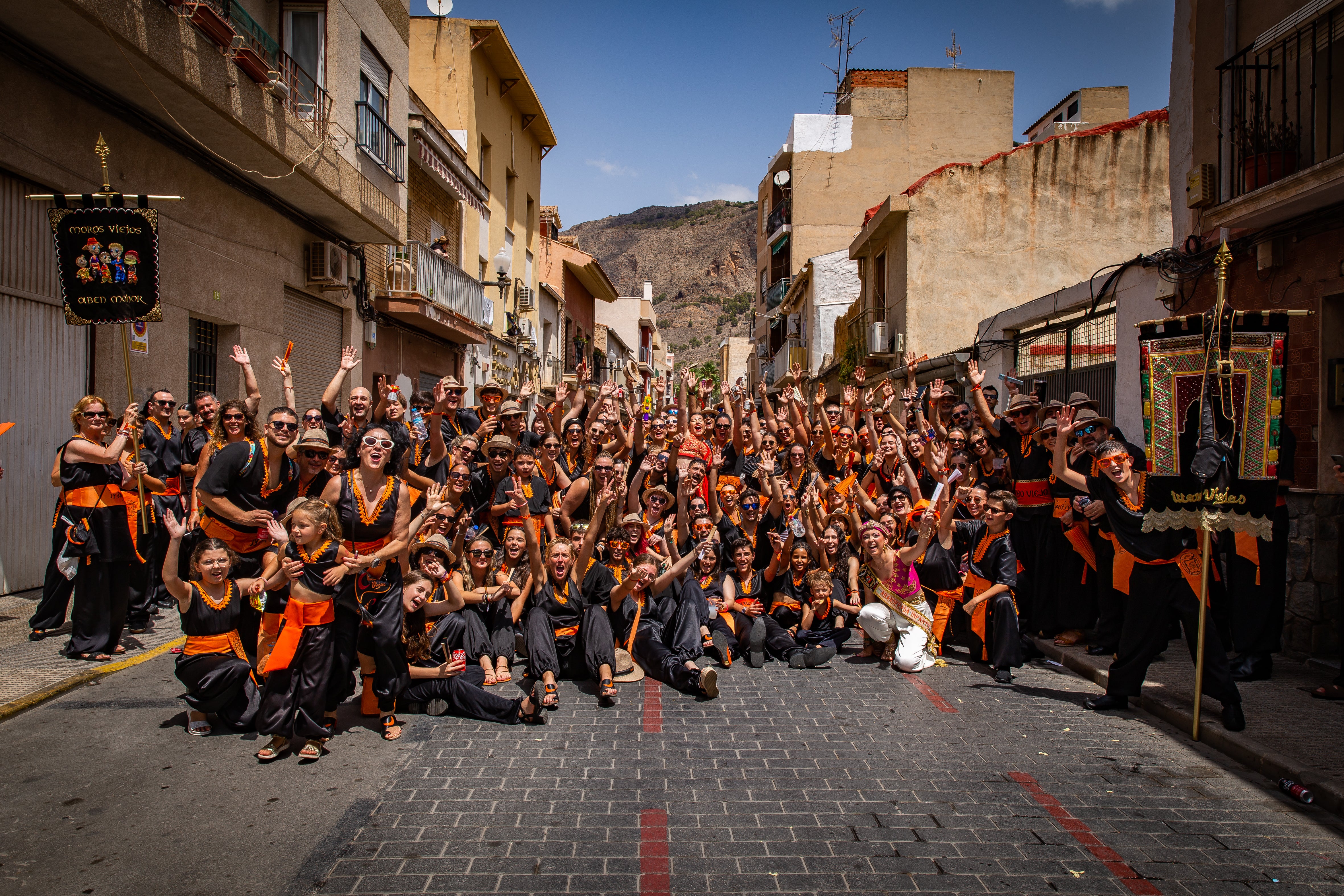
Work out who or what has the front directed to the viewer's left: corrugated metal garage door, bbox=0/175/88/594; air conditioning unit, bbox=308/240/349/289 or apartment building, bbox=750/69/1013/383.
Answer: the apartment building

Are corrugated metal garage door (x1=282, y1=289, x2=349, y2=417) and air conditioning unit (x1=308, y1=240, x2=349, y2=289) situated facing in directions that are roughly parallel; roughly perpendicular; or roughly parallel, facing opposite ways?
roughly parallel

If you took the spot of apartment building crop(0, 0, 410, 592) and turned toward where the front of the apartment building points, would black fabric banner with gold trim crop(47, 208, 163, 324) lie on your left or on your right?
on your right

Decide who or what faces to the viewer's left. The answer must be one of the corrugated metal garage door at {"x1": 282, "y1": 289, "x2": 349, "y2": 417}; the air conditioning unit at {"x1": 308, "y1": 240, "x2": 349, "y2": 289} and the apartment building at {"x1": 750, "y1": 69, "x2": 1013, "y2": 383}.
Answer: the apartment building

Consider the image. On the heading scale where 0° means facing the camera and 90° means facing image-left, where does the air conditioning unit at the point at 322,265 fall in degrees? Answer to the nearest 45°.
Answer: approximately 315°

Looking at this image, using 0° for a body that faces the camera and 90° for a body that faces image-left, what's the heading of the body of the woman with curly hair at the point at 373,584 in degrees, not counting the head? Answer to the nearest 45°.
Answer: approximately 0°

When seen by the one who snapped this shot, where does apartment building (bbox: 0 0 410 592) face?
facing the viewer and to the right of the viewer

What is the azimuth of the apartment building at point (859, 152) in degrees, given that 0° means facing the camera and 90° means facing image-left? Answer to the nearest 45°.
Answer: approximately 90°

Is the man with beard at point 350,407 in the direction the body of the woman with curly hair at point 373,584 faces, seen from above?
no

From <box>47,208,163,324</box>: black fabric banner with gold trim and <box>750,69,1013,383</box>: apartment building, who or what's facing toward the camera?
the black fabric banner with gold trim

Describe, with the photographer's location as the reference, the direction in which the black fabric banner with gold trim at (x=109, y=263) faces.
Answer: facing the viewer

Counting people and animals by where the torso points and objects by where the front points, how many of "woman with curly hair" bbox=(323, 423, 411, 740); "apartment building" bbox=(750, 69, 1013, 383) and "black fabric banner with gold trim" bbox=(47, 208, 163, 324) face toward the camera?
2

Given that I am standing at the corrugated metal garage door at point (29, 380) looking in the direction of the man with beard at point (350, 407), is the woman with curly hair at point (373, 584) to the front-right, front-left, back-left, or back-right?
front-right

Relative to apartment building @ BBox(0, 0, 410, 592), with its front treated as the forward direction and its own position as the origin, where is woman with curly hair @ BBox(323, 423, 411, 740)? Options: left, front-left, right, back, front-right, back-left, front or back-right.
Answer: front-right

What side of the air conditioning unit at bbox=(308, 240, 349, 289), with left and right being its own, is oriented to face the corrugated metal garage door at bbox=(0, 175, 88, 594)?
right

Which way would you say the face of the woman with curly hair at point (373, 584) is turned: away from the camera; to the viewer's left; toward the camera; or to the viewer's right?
toward the camera

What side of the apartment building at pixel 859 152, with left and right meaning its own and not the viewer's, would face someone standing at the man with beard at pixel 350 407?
left

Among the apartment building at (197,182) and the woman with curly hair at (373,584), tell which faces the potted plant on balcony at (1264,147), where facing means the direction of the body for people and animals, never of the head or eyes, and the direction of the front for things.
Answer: the apartment building

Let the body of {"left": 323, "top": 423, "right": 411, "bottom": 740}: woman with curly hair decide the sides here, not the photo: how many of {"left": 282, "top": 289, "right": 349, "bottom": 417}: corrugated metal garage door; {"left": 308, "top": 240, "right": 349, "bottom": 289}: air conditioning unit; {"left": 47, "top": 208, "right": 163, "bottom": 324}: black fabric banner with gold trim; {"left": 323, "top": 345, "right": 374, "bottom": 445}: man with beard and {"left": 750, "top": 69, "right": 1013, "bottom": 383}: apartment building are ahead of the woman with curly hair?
0

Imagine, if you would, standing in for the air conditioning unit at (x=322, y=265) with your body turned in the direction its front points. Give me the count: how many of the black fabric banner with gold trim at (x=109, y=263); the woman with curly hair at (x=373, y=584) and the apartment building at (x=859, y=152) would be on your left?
1
